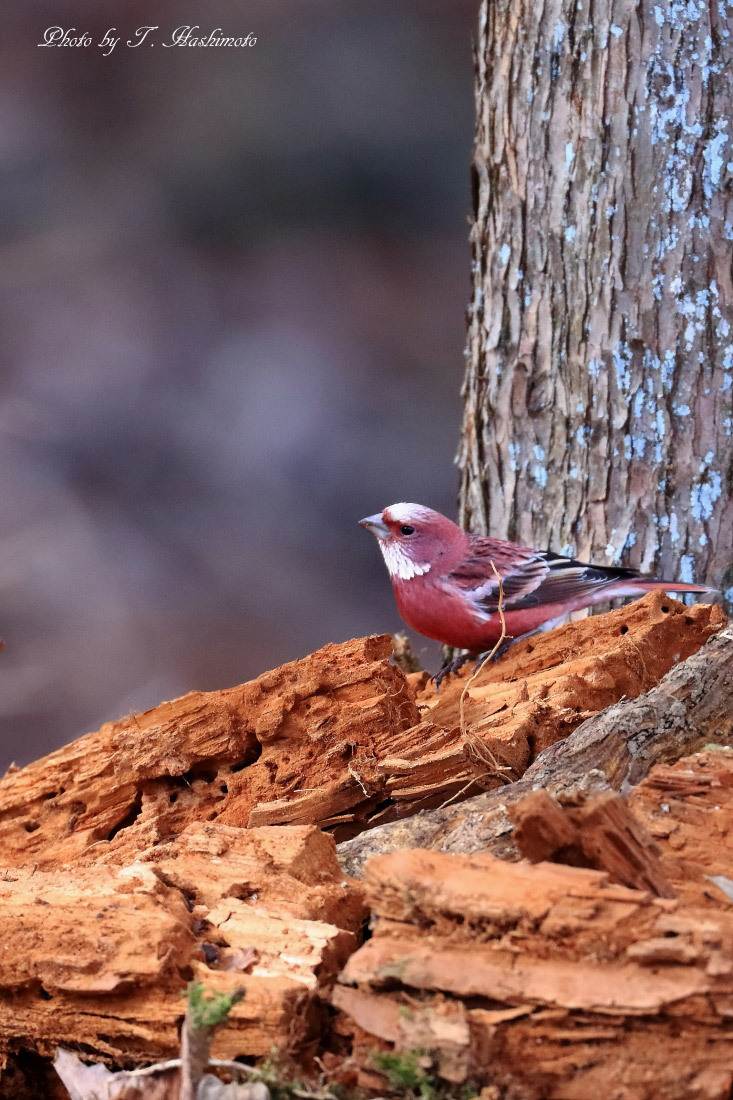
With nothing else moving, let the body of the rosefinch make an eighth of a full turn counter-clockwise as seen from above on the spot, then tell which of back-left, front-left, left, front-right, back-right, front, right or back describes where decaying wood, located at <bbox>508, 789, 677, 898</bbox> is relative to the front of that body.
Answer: front-left

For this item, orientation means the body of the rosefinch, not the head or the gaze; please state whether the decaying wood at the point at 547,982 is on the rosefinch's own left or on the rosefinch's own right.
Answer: on the rosefinch's own left

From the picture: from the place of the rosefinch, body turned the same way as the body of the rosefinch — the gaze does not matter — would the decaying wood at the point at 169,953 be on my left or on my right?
on my left

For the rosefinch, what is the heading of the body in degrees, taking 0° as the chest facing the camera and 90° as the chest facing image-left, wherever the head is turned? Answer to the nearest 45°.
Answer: approximately 90°

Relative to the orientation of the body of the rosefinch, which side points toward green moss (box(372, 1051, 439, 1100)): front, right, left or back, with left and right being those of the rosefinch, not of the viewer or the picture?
left
